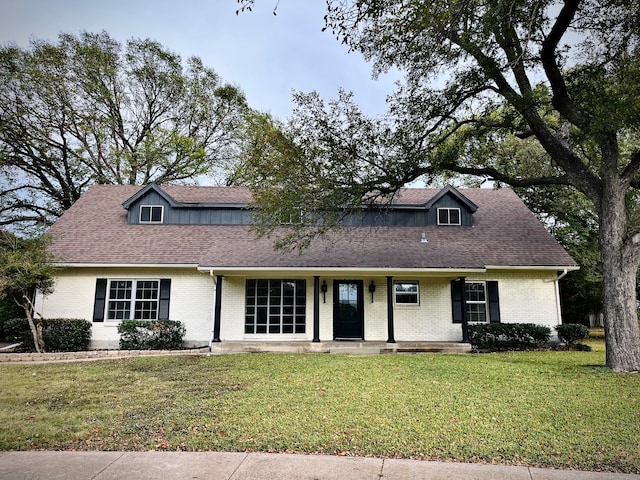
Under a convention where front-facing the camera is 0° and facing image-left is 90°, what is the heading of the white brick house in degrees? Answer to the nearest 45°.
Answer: approximately 0°

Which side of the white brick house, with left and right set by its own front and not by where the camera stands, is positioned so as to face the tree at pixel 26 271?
right

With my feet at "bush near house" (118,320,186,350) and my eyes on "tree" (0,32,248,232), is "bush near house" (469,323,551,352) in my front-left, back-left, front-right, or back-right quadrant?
back-right

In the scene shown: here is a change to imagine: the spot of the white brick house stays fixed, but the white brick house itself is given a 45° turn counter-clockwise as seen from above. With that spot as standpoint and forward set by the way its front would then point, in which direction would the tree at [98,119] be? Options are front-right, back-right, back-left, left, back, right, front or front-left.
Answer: back

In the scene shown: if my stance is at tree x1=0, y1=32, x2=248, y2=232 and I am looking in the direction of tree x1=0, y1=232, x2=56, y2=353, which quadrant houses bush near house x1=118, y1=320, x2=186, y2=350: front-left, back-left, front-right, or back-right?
front-left

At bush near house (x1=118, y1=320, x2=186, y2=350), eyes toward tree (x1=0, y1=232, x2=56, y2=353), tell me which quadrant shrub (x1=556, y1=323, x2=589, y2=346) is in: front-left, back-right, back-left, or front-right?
back-left

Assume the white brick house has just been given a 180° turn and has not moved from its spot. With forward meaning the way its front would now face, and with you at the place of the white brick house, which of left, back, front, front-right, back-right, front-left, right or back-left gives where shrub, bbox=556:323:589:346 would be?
right
